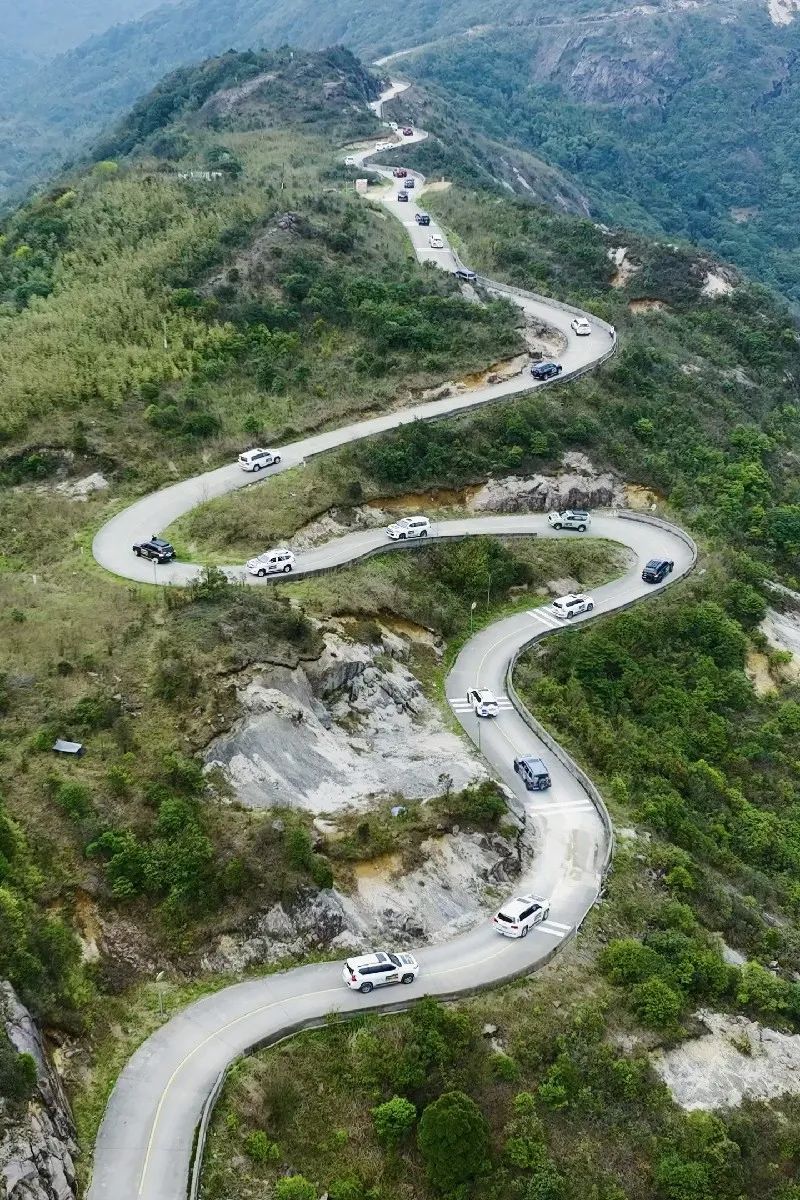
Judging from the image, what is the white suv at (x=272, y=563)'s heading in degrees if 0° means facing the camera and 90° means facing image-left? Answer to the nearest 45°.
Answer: approximately 45°

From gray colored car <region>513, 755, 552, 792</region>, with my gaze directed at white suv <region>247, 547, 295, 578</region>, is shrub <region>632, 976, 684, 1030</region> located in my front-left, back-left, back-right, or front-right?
back-left

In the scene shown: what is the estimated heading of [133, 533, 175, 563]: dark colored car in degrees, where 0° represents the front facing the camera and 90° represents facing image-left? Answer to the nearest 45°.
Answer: approximately 135°

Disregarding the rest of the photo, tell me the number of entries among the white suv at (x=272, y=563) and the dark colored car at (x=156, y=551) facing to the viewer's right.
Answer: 0

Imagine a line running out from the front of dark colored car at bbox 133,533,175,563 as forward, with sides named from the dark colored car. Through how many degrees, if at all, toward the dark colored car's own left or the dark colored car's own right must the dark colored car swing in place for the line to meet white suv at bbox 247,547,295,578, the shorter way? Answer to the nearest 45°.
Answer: approximately 180°

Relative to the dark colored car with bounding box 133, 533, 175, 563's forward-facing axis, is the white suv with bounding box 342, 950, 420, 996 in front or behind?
behind

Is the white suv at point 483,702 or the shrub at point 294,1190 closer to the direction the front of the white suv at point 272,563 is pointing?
the shrub

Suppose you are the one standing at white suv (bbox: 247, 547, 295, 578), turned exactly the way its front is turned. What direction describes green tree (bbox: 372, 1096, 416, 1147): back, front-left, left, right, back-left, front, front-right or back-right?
front-left

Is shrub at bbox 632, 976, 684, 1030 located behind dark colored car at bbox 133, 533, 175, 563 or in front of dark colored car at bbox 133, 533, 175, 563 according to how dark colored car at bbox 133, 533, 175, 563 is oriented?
behind

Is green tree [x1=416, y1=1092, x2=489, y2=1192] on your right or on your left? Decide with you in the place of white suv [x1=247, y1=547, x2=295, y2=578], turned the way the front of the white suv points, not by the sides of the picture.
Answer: on your left

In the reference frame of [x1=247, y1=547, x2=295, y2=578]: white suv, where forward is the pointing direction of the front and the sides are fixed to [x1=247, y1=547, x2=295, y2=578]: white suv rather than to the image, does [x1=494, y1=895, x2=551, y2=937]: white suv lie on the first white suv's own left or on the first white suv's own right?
on the first white suv's own left
